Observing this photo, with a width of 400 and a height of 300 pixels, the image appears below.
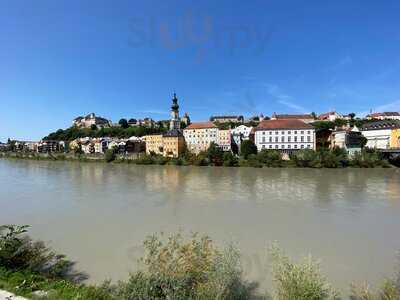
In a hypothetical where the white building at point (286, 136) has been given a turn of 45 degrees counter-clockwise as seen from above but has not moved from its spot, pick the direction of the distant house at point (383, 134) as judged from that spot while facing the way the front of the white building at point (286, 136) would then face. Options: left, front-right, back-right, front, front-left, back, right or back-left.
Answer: front-left

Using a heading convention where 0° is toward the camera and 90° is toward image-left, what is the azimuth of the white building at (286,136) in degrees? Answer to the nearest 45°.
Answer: approximately 0°

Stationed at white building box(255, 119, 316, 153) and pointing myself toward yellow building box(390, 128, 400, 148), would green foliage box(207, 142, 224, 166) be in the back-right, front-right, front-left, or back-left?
back-right

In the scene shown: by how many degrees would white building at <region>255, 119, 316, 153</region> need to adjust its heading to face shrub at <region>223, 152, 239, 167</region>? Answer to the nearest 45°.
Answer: approximately 45° to its right

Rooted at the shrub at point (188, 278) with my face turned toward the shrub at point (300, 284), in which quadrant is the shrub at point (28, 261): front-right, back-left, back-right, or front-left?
back-left

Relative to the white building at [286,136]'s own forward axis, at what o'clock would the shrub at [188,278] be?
The shrub is roughly at 12 o'clock from the white building.

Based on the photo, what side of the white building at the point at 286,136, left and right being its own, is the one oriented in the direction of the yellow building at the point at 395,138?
left

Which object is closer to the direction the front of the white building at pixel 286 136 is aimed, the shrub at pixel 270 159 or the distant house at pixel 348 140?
the shrub

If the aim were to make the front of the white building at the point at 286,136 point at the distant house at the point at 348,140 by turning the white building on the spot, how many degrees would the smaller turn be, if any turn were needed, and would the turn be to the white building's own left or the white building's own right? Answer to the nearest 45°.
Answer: approximately 90° to the white building's own left

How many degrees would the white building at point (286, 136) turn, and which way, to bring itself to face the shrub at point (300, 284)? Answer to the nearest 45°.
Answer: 0° — it already faces it

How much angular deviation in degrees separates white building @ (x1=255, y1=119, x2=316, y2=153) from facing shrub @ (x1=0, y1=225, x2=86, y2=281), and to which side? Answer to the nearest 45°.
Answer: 0° — it already faces it
